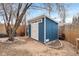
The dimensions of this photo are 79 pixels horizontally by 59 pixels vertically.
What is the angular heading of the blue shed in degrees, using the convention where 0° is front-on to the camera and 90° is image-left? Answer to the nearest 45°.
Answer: approximately 45°

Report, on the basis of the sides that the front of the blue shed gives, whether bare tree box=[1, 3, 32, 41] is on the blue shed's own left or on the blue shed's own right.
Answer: on the blue shed's own right
